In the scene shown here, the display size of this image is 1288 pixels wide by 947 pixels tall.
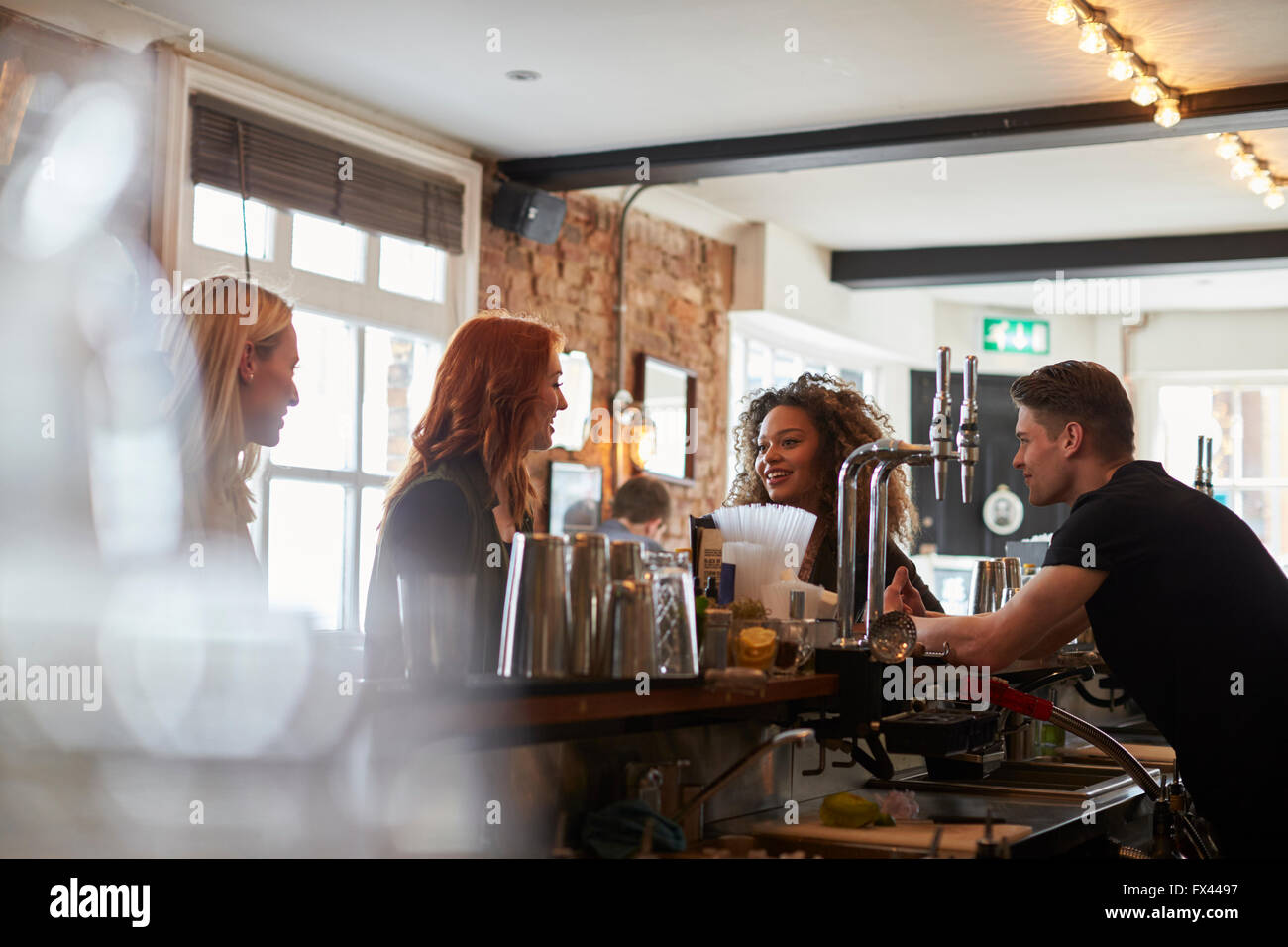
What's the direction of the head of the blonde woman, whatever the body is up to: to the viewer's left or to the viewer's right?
to the viewer's right

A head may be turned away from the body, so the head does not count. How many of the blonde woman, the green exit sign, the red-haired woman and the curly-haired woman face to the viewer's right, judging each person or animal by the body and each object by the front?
2

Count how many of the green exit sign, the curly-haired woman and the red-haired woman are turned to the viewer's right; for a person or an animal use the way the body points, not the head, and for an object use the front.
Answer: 1

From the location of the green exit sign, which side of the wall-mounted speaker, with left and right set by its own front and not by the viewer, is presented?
left

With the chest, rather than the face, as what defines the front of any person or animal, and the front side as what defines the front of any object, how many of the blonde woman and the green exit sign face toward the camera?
1

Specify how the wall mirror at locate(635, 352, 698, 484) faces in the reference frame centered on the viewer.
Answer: facing the viewer and to the right of the viewer

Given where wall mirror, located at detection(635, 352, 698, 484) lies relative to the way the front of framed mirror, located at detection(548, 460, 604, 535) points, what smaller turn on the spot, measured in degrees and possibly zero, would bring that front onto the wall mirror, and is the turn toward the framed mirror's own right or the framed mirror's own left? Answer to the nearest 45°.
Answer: approximately 90° to the framed mirror's own left

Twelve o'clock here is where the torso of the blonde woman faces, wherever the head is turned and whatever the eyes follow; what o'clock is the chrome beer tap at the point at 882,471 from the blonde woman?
The chrome beer tap is roughly at 12 o'clock from the blonde woman.

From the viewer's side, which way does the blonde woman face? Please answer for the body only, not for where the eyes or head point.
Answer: to the viewer's right

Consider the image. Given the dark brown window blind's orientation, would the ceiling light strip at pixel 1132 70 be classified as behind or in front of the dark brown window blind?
in front

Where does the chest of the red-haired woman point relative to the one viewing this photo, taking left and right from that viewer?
facing to the right of the viewer

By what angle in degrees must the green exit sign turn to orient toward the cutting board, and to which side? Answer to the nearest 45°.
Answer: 0° — it already faces it

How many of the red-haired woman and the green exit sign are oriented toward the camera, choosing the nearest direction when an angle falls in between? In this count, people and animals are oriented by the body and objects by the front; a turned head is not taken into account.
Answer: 1

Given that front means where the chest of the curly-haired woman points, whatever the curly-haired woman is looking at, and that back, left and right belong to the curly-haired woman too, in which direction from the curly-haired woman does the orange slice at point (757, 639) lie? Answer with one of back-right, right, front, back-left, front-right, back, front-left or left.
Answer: front-left

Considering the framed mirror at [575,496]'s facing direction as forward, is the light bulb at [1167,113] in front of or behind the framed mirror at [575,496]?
in front

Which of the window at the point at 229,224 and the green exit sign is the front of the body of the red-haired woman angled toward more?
the green exit sign

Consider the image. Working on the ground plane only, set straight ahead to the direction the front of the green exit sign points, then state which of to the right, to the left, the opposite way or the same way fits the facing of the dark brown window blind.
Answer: to the left

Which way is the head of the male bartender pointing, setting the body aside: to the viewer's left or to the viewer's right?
to the viewer's left

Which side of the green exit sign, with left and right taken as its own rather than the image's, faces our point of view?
front

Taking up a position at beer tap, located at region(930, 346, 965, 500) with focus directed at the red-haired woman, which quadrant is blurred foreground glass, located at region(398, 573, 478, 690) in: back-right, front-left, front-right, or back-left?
front-left
